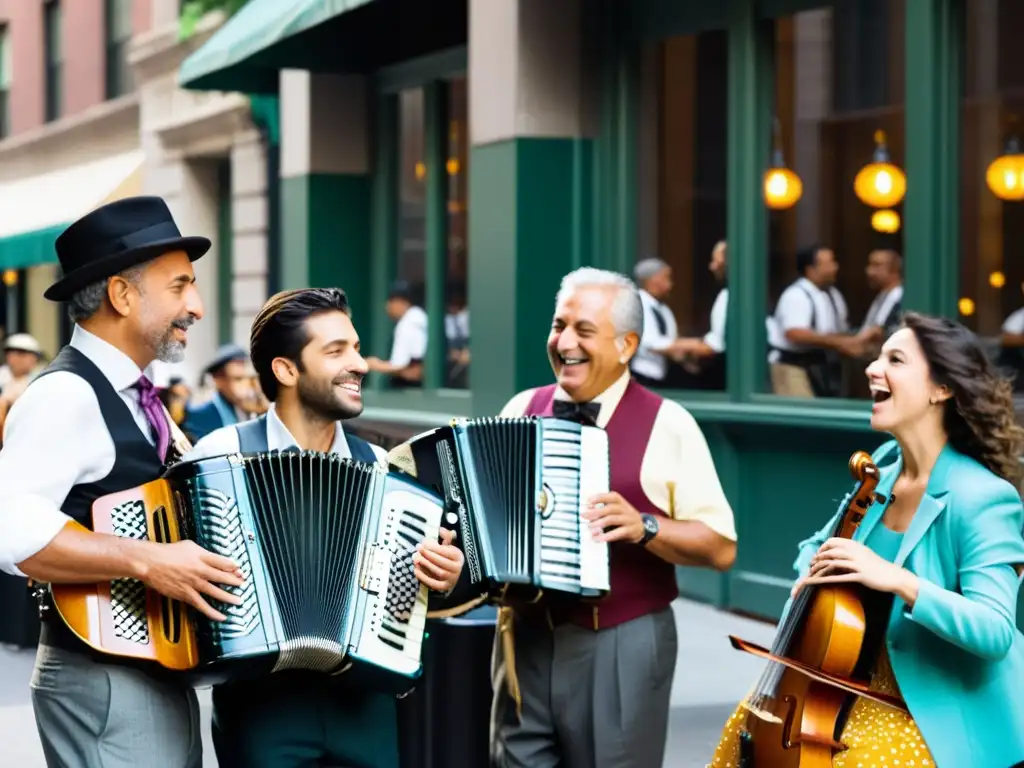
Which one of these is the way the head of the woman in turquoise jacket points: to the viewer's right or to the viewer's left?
to the viewer's left

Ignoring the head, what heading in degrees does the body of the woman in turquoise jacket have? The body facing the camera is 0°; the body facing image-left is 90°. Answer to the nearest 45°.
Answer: approximately 45°

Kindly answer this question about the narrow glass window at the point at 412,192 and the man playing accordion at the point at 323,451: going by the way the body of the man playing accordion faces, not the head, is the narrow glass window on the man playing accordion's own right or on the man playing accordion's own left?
on the man playing accordion's own left

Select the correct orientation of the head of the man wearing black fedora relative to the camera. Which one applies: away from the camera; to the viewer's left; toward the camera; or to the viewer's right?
to the viewer's right

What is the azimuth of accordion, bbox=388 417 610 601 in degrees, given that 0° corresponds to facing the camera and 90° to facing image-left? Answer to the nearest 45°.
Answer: approximately 0°

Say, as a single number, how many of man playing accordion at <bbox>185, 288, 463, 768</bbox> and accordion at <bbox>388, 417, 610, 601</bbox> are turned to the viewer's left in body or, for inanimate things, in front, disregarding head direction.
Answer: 0
